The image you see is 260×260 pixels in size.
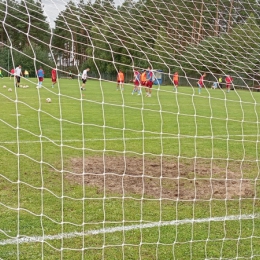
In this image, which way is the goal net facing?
away from the camera
